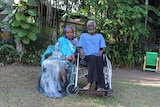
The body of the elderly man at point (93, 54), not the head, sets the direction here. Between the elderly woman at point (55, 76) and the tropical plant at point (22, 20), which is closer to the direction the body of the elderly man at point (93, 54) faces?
the elderly woman

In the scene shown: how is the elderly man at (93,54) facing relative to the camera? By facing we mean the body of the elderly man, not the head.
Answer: toward the camera

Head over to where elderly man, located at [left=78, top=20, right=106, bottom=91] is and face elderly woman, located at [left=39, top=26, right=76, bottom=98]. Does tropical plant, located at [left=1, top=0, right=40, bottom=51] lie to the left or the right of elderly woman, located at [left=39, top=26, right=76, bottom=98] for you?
right

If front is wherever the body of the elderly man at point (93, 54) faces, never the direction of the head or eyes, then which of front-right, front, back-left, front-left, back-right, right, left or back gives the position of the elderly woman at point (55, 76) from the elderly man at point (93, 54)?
right

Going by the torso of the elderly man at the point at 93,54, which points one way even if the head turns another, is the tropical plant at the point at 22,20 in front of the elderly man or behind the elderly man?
behind
